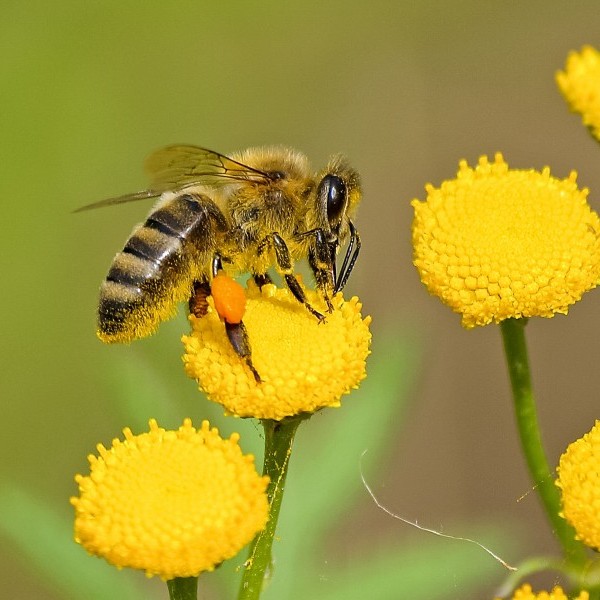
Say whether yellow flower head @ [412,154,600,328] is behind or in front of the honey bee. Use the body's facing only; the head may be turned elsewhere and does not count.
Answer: in front

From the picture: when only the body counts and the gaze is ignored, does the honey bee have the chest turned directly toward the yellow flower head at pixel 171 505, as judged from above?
no

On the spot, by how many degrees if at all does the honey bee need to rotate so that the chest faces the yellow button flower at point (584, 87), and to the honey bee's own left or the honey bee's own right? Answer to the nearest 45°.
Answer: approximately 45° to the honey bee's own right

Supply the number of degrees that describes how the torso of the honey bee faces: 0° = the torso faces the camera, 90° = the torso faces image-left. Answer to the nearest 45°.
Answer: approximately 270°

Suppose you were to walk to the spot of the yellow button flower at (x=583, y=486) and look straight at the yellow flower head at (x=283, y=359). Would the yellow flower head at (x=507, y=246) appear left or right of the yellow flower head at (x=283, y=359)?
right

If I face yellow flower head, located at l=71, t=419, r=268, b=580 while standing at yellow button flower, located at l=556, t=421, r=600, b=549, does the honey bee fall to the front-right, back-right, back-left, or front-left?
front-right

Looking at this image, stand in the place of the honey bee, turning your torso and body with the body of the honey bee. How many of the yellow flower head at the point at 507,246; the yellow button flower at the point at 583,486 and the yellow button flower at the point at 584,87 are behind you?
0

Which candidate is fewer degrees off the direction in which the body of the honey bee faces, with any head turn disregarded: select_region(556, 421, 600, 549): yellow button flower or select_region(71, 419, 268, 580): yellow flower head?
the yellow button flower

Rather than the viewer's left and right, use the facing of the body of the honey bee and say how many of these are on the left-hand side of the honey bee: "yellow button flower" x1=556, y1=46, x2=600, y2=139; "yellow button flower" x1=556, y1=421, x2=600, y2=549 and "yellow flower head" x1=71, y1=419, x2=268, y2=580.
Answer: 0

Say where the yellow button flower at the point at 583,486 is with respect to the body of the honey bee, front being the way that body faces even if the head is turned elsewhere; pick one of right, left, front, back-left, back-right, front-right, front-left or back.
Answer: front-right
